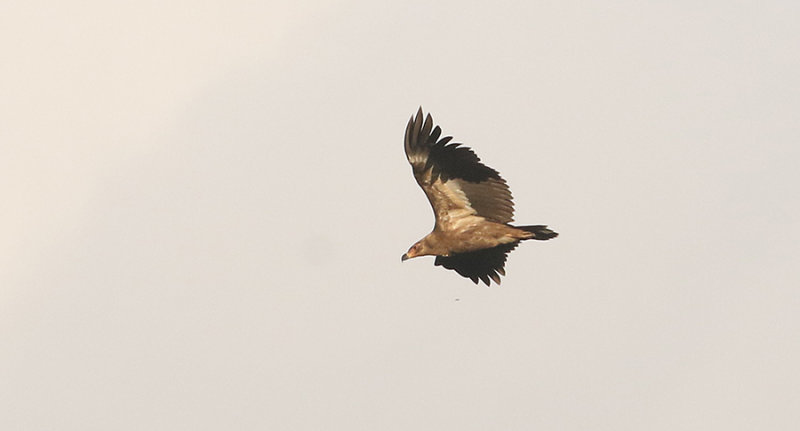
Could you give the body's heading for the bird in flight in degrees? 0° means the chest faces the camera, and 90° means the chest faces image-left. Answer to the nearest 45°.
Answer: approximately 90°
